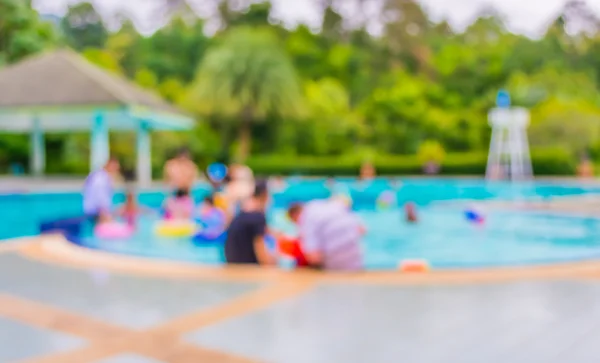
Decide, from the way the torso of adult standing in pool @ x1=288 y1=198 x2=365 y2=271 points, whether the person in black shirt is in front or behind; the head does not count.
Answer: in front

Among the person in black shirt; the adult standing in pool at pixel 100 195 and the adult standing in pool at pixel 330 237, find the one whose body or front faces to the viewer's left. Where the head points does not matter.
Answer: the adult standing in pool at pixel 330 237

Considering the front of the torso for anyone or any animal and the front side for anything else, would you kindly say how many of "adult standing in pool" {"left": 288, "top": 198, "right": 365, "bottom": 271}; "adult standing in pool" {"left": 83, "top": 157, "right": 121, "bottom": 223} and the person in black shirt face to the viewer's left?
1

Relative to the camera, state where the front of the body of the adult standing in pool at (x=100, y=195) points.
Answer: to the viewer's right

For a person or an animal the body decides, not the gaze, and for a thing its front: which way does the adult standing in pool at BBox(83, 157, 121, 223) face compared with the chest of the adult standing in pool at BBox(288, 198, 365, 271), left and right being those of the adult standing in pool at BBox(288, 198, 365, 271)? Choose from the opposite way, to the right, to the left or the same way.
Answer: the opposite way

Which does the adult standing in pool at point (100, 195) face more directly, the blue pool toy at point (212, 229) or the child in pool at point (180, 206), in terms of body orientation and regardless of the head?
the child in pool

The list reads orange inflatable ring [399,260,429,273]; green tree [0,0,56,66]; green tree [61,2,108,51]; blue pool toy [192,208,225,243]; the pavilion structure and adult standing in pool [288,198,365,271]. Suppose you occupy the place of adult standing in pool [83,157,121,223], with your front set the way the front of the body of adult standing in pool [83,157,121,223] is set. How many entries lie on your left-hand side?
3

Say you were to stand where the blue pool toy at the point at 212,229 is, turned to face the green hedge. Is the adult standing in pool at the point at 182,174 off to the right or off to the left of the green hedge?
left

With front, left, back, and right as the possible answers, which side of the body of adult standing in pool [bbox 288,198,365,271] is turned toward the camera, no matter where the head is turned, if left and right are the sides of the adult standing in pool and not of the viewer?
left

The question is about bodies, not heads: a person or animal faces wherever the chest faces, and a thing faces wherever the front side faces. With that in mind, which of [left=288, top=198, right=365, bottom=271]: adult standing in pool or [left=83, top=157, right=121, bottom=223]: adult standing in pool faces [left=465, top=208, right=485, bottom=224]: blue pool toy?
[left=83, top=157, right=121, bottom=223]: adult standing in pool

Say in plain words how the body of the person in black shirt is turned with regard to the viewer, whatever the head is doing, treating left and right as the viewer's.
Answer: facing away from the viewer and to the right of the viewer

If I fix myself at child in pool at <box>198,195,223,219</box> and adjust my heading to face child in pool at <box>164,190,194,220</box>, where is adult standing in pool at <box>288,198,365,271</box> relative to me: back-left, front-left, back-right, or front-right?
back-left

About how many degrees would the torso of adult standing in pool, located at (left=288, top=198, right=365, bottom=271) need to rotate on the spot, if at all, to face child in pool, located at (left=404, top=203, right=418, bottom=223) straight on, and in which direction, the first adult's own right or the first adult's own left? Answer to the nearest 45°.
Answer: approximately 90° to the first adult's own right

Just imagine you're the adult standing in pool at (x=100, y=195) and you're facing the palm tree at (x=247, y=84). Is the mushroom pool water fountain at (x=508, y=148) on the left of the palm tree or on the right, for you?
right
